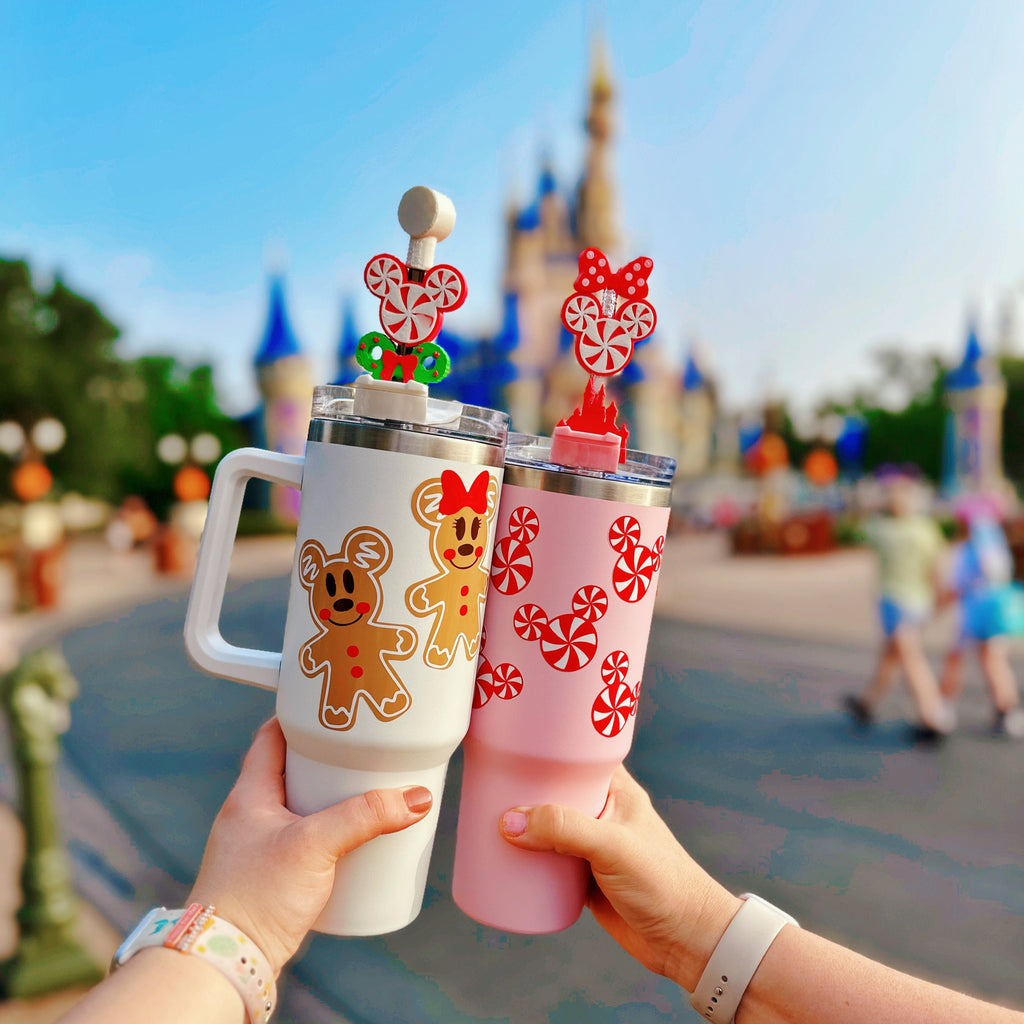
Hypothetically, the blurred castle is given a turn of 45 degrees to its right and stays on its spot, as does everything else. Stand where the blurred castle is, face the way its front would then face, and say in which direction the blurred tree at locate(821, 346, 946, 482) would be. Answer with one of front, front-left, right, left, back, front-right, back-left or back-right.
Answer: back

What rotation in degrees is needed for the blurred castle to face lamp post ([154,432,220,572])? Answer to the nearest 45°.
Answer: approximately 45° to its right

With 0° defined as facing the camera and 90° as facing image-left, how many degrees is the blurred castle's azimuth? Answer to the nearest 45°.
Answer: approximately 0°

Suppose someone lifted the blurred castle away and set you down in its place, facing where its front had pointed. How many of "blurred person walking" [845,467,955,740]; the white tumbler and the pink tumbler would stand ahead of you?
3

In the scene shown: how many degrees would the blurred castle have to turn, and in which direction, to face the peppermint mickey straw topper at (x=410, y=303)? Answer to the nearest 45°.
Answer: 0° — it already faces it

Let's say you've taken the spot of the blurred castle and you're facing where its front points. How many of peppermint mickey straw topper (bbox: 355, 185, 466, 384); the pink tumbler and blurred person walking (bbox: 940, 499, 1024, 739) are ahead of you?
3

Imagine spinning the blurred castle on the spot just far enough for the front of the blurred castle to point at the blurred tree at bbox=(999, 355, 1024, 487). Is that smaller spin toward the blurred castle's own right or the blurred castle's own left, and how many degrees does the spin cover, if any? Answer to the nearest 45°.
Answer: approximately 135° to the blurred castle's own left

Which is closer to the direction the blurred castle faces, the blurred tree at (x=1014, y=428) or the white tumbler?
the white tumbler

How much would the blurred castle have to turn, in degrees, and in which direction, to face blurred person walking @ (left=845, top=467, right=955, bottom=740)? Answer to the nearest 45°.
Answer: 0° — it already faces them

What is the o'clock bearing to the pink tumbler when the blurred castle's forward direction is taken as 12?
The pink tumbler is roughly at 12 o'clock from the blurred castle.
